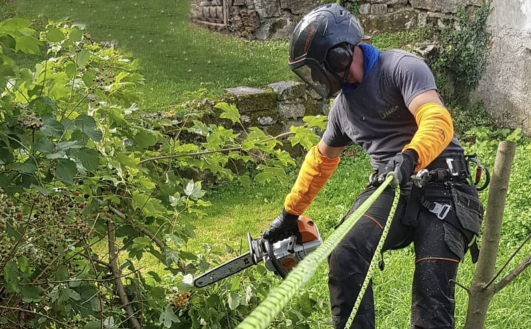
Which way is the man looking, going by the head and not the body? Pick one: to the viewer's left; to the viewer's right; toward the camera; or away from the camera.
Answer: to the viewer's left

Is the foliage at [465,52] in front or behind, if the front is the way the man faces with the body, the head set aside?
behind

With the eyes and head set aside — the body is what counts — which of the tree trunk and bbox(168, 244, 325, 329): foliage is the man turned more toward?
the foliage

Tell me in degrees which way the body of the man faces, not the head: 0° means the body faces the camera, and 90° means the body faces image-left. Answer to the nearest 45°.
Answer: approximately 45°

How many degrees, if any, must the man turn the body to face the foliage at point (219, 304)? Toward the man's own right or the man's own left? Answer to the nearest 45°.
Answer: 0° — they already face it
